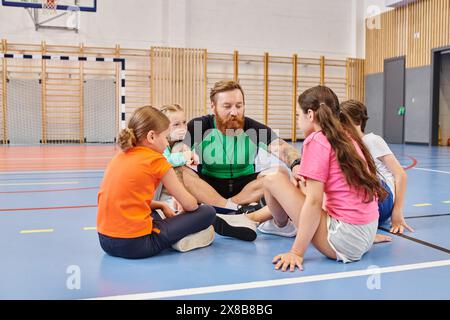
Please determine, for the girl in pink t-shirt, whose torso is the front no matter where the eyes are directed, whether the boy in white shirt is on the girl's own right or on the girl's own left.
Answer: on the girl's own right

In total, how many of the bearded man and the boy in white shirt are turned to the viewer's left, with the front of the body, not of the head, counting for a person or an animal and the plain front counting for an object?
1

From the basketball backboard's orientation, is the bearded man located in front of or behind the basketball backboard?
in front

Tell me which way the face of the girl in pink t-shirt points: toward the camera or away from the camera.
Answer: away from the camera

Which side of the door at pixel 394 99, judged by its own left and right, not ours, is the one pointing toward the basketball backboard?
front

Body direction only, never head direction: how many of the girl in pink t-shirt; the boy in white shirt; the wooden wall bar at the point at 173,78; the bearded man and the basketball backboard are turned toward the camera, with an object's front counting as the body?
3

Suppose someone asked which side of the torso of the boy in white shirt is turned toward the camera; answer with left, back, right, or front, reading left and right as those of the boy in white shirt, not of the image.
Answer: left

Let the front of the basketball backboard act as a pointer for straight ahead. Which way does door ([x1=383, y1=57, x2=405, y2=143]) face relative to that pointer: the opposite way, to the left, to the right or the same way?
to the right

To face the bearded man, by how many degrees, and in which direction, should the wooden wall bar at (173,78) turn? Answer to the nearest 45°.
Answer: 0° — it already faces them
